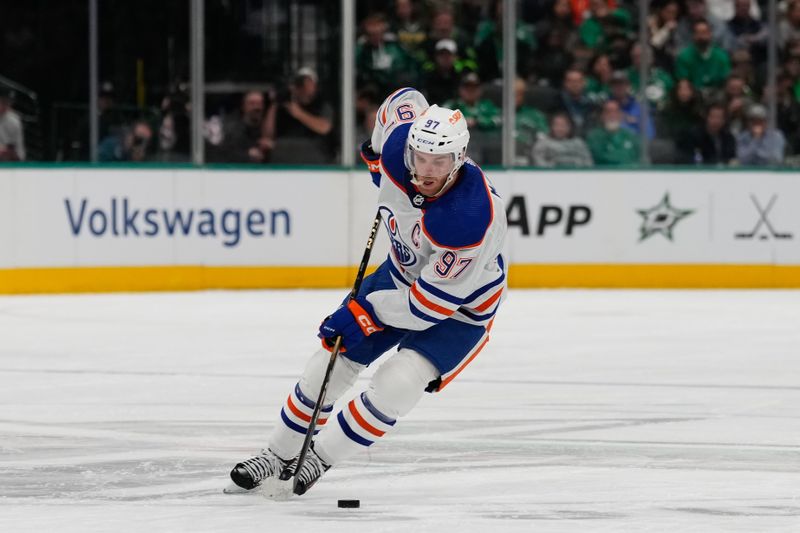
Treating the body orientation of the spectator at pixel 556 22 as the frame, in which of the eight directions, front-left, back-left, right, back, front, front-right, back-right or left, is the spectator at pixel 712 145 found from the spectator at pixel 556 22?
left

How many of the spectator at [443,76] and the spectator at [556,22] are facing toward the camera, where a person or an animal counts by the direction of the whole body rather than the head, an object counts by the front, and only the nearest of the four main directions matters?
2

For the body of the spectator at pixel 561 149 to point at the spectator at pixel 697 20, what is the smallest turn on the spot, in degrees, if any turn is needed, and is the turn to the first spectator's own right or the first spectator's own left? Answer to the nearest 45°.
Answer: approximately 180°

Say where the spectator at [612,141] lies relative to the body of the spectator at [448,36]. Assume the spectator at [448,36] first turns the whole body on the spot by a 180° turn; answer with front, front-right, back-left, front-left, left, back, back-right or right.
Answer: right

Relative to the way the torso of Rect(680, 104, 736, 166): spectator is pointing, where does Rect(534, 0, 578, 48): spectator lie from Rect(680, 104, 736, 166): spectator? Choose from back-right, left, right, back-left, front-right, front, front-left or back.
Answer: right

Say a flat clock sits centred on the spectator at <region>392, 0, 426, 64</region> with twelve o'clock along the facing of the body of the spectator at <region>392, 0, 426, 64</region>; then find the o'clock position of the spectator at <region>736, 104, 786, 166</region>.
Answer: the spectator at <region>736, 104, 786, 166</region> is roughly at 9 o'clock from the spectator at <region>392, 0, 426, 64</region>.

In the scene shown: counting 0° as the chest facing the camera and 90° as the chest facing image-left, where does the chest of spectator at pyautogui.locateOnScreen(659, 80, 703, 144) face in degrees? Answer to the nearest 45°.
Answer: approximately 0°

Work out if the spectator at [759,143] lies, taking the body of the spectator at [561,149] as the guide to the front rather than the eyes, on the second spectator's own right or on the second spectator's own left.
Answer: on the second spectator's own left
